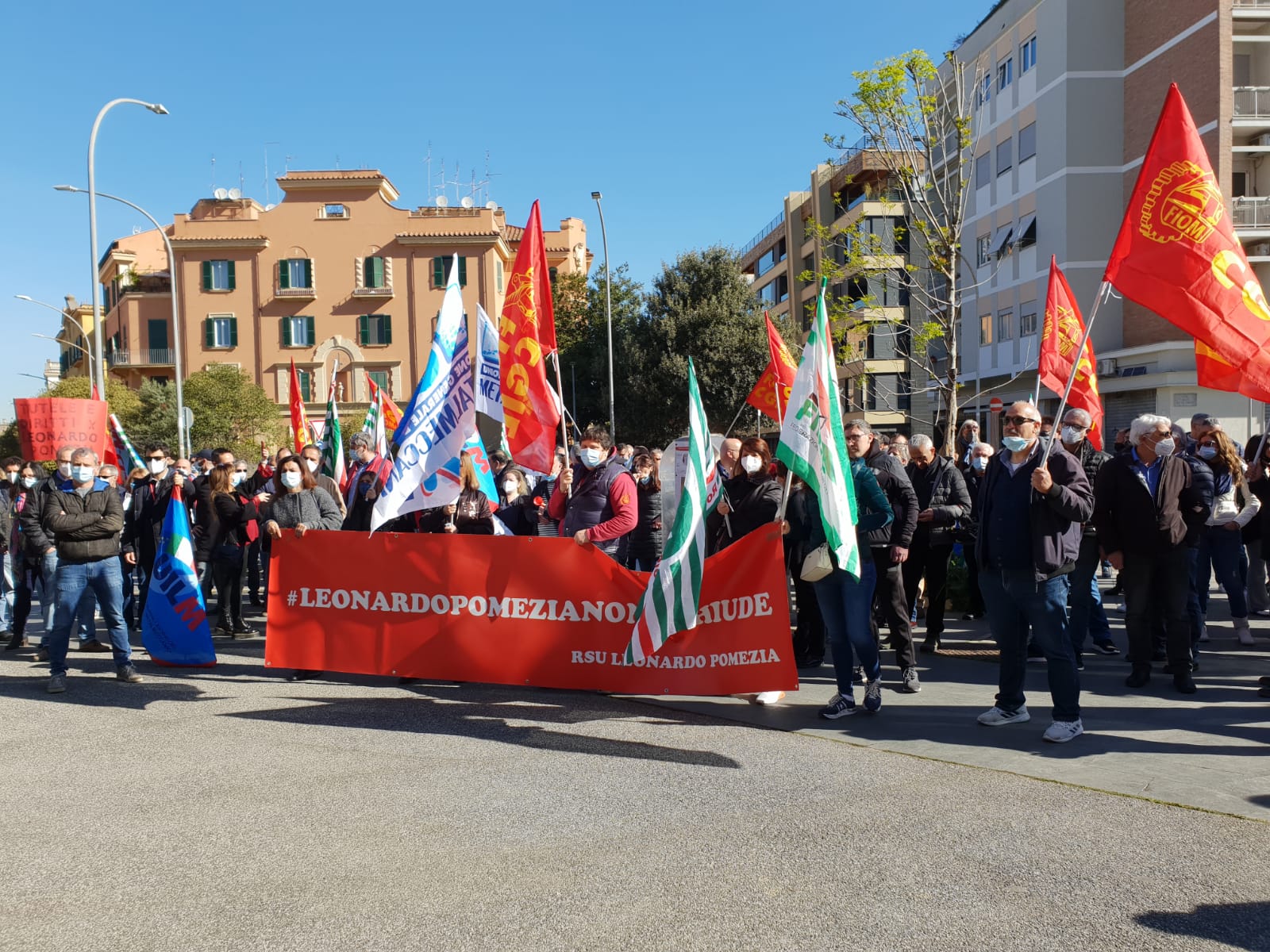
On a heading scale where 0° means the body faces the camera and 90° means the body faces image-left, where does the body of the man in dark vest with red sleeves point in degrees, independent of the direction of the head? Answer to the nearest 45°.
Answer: approximately 45°

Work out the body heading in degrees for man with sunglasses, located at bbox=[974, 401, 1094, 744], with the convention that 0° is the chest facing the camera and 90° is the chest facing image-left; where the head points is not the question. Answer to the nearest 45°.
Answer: approximately 45°

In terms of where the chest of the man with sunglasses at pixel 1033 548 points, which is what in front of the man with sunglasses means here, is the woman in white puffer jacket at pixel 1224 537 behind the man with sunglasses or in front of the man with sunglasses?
behind

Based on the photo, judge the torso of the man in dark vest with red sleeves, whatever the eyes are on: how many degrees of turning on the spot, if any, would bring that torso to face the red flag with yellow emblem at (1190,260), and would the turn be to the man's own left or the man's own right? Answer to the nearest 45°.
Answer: approximately 90° to the man's own left
